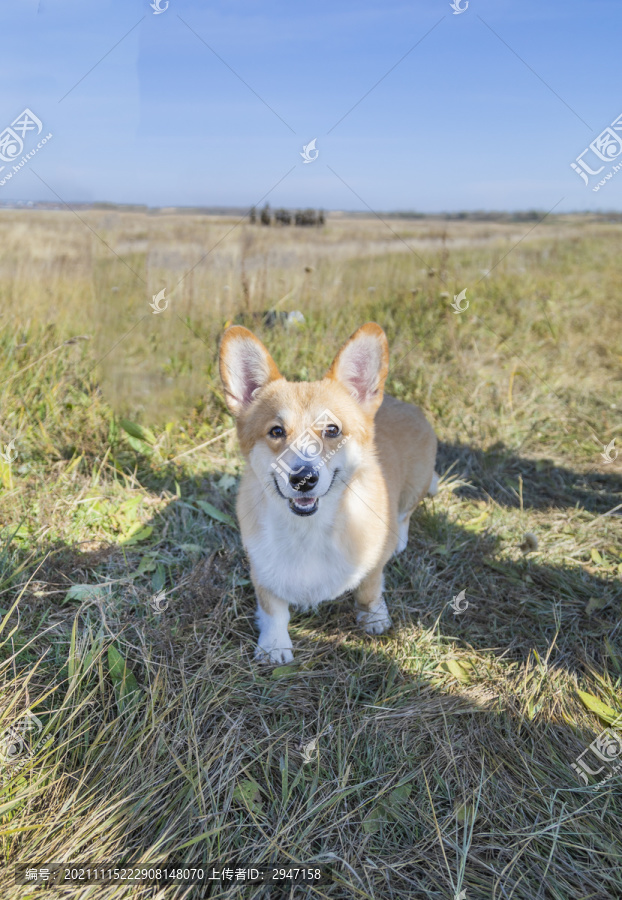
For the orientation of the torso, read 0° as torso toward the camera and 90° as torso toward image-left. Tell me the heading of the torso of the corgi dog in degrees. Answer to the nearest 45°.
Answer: approximately 45°

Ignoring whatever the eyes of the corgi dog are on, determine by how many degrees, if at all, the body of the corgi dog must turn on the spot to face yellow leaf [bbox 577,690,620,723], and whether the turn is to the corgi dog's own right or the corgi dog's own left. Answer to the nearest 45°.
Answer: approximately 135° to the corgi dog's own left

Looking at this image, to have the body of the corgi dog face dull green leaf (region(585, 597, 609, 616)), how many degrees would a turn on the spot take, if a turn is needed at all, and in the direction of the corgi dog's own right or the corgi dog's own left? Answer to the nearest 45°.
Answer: approximately 135° to the corgi dog's own left
